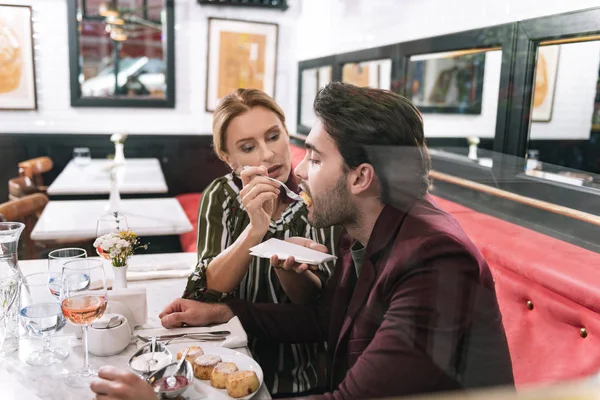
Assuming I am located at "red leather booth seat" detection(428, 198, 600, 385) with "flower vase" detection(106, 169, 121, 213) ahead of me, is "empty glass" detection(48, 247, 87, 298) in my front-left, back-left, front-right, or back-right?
front-left

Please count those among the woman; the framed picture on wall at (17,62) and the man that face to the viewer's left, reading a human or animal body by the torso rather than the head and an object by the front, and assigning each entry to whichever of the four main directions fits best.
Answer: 1

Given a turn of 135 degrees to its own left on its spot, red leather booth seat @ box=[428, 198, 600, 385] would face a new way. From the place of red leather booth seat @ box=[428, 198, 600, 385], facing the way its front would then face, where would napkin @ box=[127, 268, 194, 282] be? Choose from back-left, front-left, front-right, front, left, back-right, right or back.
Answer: back

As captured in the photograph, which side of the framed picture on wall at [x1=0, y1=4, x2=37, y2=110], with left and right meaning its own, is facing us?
front

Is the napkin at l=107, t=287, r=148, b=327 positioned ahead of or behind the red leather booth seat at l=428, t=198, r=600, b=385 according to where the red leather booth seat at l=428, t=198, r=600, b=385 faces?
ahead

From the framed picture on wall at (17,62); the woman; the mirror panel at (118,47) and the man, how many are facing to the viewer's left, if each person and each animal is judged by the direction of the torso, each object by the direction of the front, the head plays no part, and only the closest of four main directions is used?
1

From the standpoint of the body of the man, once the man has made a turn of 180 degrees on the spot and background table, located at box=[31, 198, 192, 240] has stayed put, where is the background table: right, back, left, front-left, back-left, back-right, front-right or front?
back-left

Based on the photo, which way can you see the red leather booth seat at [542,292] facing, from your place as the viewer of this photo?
facing the viewer and to the left of the viewer

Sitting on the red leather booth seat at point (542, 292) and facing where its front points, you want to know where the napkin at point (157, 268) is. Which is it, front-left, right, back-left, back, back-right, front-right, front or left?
front-right

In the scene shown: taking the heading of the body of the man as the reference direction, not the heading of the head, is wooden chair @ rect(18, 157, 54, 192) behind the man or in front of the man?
in front

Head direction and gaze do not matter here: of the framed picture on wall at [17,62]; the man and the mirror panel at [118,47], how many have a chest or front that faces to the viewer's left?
1

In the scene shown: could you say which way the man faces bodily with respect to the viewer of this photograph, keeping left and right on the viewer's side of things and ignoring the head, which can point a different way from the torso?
facing to the left of the viewer

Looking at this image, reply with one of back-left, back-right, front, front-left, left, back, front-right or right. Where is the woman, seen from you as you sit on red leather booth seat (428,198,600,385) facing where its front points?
front-right

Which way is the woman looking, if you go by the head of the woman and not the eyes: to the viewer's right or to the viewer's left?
to the viewer's right
